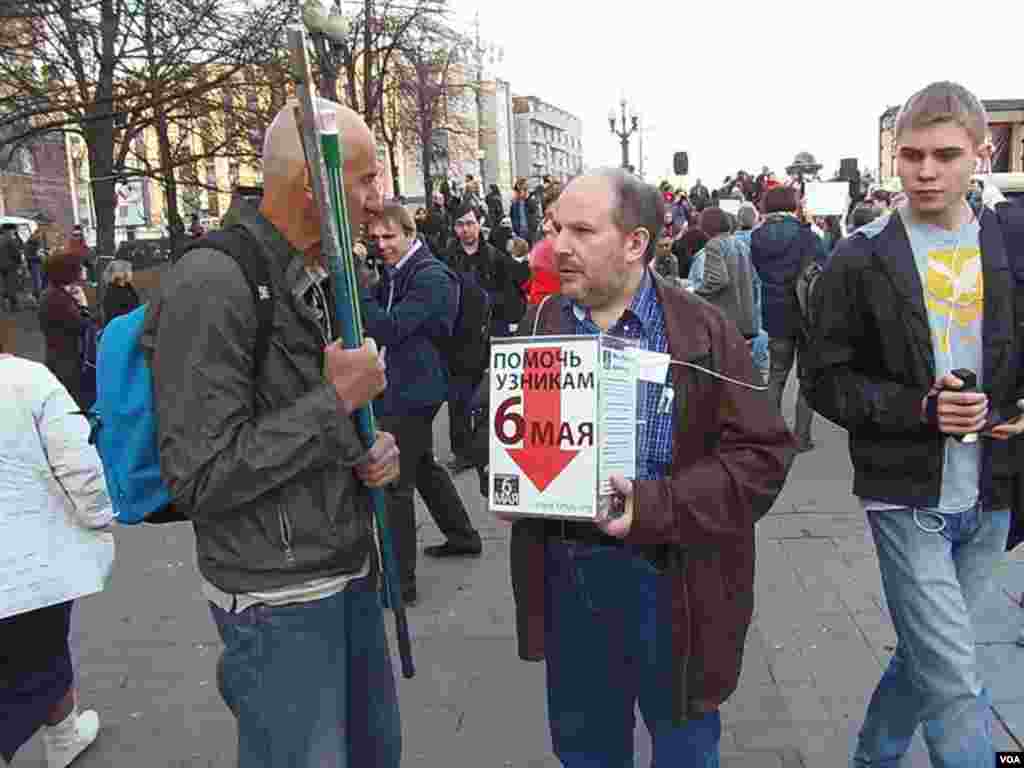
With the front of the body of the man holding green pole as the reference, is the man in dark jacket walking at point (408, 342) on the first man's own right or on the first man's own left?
on the first man's own left

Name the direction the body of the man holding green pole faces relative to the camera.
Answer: to the viewer's right

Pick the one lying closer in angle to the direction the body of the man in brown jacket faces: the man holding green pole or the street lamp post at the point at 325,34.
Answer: the man holding green pole

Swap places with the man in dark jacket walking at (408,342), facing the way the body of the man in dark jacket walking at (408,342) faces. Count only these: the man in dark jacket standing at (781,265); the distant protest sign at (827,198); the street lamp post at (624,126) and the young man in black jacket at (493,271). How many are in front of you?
0

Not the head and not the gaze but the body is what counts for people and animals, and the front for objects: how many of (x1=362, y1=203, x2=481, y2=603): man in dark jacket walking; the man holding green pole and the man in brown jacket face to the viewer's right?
1

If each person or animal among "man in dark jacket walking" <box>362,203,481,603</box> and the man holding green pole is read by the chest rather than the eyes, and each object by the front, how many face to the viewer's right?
1

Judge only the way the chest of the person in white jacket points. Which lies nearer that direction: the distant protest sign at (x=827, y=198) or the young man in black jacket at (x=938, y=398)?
the distant protest sign

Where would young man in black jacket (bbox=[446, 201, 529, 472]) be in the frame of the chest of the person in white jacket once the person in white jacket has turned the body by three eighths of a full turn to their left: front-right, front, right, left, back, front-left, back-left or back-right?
back-right

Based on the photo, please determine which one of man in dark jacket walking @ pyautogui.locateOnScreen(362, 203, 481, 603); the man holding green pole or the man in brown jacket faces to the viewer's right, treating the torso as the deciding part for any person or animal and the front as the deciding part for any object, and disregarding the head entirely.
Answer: the man holding green pole

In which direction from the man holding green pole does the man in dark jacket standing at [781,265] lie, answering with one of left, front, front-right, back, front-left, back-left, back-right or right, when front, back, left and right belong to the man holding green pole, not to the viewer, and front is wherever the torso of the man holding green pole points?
front-left

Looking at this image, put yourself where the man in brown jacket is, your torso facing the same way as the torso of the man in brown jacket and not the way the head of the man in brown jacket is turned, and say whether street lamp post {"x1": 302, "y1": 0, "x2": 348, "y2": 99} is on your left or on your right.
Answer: on your right

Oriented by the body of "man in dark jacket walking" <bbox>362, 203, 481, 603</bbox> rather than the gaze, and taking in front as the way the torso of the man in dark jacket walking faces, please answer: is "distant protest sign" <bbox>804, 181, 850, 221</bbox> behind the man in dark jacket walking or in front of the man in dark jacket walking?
behind

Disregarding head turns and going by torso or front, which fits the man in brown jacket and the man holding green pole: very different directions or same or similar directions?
very different directions

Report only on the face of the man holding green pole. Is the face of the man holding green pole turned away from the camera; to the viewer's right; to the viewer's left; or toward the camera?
to the viewer's right

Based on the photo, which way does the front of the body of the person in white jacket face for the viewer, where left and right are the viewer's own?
facing away from the viewer and to the right of the viewer

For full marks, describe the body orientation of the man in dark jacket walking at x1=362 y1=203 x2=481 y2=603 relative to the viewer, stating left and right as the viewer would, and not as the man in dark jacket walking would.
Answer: facing the viewer and to the left of the viewer

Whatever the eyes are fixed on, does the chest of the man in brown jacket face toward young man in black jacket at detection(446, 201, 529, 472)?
no
